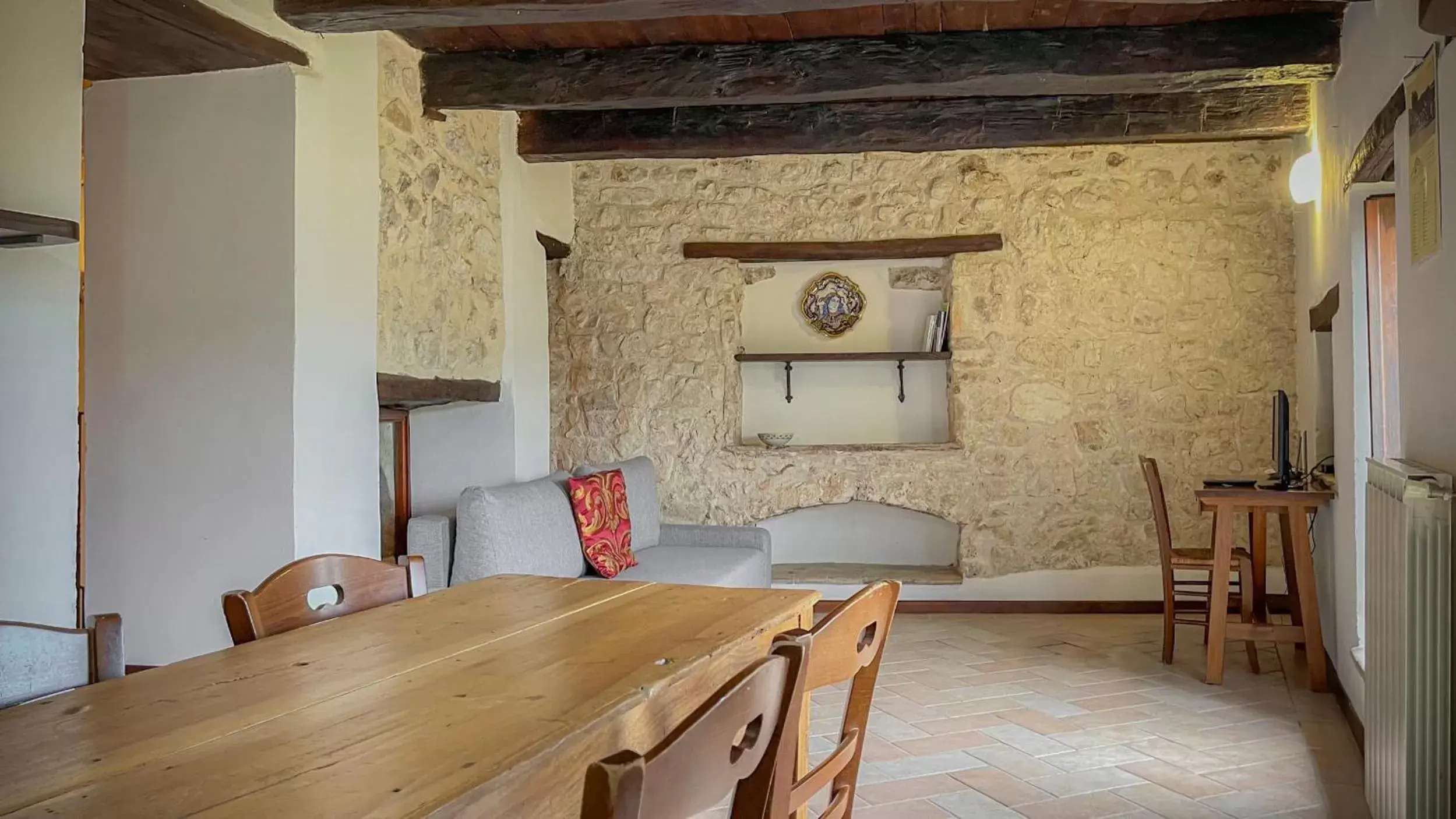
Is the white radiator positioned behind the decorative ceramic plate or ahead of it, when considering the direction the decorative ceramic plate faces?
ahead

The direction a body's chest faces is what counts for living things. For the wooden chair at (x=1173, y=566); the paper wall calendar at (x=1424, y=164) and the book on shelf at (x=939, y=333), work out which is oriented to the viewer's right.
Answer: the wooden chair

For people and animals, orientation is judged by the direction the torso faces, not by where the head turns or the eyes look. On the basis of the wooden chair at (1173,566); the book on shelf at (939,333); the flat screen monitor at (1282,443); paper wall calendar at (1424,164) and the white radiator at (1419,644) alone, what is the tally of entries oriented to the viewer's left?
3

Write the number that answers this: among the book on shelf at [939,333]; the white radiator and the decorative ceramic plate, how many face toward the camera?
2

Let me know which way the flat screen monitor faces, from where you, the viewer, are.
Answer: facing to the left of the viewer

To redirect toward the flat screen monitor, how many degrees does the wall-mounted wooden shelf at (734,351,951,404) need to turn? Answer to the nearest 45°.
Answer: approximately 45° to its left

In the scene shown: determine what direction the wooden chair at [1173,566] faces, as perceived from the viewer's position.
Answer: facing to the right of the viewer
